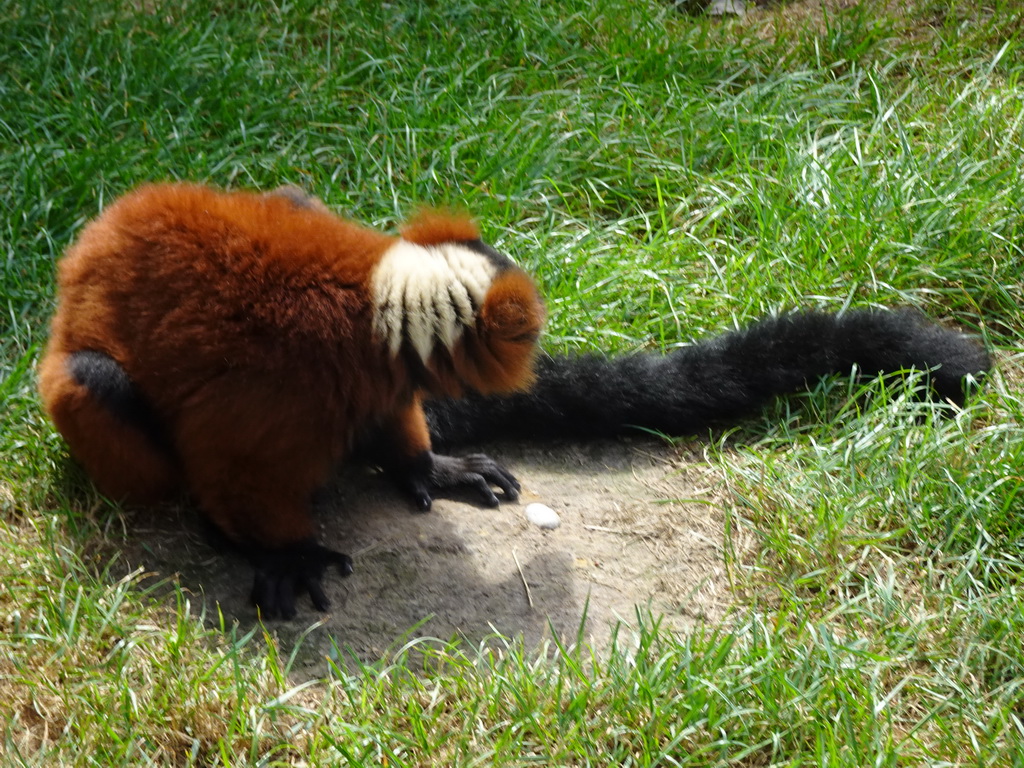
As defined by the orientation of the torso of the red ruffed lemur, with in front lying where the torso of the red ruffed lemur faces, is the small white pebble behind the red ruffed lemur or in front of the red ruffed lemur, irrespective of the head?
in front

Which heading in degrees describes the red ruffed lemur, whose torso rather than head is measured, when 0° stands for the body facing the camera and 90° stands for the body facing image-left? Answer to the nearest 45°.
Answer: approximately 270°
